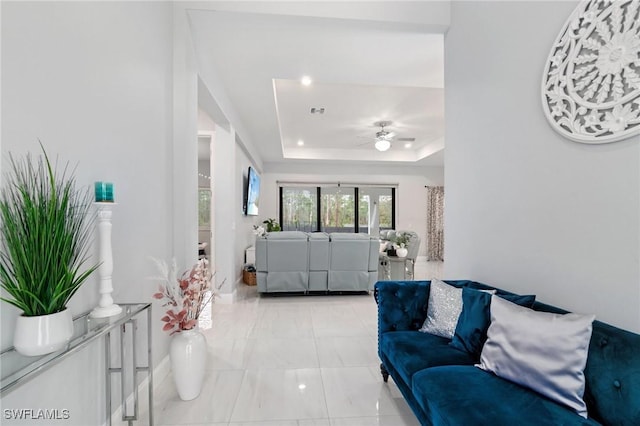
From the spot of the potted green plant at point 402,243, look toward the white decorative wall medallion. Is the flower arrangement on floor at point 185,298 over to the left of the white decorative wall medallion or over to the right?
right

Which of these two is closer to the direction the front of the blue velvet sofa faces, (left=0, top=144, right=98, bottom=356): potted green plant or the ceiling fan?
the potted green plant

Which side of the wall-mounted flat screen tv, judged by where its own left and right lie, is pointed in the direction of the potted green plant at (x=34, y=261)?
right

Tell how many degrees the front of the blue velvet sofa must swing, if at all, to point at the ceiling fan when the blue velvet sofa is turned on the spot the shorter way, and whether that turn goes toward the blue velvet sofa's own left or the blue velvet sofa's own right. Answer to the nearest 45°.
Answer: approximately 90° to the blue velvet sofa's own right

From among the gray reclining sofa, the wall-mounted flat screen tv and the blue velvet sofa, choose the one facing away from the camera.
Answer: the gray reclining sofa

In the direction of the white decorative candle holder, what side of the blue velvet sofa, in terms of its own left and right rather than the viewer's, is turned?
front

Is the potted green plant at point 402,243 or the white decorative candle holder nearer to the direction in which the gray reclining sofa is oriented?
the potted green plant

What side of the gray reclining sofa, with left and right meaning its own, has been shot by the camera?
back

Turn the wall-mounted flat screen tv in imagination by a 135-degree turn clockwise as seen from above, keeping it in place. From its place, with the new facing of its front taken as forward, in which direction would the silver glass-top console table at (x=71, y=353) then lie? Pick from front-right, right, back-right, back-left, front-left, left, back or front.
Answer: front-left

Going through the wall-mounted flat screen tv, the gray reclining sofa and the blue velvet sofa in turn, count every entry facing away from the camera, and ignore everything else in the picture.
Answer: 1

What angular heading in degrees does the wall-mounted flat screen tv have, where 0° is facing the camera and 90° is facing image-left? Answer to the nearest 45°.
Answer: approximately 270°

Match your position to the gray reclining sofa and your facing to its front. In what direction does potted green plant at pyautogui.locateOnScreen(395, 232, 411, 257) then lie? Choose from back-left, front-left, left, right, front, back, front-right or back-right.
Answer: right

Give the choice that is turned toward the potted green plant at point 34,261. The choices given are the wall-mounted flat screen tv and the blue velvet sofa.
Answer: the blue velvet sofa

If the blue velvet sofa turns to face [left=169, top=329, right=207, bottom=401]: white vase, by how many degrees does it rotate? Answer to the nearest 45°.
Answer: approximately 45° to its right

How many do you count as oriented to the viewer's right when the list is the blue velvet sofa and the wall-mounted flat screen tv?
1

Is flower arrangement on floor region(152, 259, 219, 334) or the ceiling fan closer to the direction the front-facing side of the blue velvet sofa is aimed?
the flower arrangement on floor

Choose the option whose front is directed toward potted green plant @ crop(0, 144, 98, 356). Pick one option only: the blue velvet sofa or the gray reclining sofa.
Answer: the blue velvet sofa

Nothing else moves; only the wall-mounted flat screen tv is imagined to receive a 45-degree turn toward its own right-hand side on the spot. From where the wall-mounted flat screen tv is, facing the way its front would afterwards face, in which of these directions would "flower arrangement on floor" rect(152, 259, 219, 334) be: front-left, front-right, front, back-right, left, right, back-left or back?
front-right

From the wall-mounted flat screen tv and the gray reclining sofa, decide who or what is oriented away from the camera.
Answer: the gray reclining sofa

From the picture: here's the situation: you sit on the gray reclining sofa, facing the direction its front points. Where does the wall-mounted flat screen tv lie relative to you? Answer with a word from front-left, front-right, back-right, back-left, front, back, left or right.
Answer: front-left
